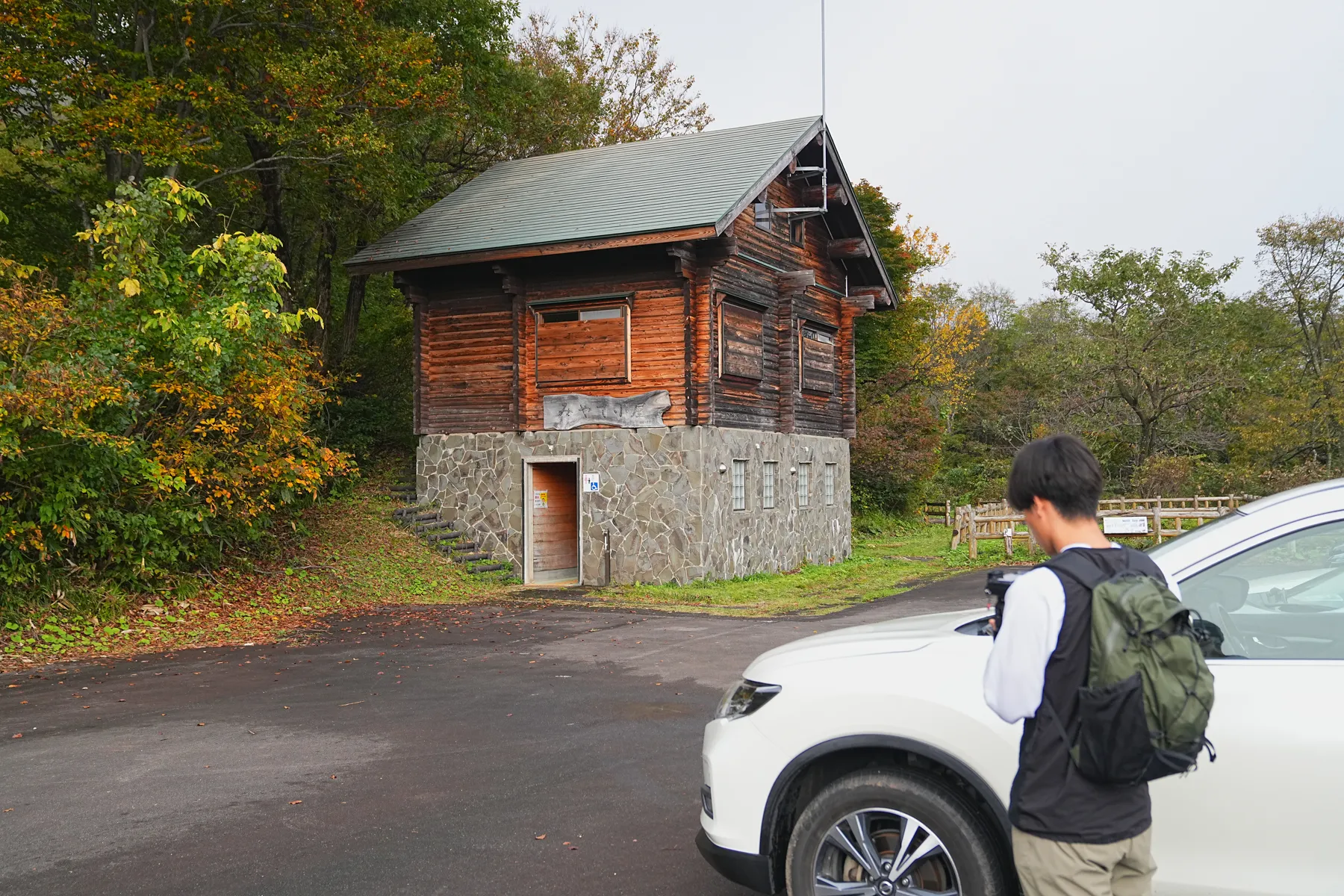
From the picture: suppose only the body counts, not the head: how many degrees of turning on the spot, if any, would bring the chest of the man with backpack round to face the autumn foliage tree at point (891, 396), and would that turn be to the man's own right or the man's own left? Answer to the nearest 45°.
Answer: approximately 45° to the man's own right

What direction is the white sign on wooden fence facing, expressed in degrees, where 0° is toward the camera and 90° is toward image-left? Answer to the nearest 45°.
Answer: approximately 0°

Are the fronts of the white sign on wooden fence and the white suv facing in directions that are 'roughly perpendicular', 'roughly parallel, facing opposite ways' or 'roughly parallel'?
roughly perpendicular

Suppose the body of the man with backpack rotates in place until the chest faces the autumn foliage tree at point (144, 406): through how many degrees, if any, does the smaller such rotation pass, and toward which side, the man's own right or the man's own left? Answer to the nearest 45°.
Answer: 0° — they already face it

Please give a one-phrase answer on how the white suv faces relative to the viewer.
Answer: facing to the left of the viewer

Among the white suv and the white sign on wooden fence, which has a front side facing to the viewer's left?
the white suv

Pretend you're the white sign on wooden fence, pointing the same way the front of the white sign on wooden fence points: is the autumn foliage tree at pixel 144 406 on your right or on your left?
on your right

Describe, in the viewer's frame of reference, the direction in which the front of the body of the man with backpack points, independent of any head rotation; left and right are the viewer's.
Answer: facing away from the viewer and to the left of the viewer

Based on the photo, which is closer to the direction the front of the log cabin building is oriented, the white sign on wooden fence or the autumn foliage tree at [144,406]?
the autumn foliage tree

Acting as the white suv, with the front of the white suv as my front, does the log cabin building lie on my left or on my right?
on my right
